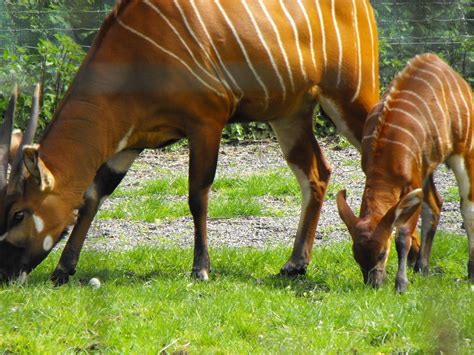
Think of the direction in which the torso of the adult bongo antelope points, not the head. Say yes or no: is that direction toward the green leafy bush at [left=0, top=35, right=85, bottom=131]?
no

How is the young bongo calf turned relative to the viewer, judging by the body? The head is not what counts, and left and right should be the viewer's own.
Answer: facing the viewer and to the left of the viewer

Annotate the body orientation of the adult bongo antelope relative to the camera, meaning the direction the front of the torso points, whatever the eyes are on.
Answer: to the viewer's left

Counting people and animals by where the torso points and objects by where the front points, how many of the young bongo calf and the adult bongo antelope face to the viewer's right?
0

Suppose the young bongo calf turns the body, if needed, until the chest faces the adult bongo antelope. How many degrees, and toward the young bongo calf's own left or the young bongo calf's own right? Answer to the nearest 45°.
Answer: approximately 45° to the young bongo calf's own right

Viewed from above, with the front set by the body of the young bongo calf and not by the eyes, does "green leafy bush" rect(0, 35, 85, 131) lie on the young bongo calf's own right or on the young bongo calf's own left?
on the young bongo calf's own right

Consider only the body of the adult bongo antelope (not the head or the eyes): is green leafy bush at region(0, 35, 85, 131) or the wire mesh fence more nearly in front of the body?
the green leafy bush

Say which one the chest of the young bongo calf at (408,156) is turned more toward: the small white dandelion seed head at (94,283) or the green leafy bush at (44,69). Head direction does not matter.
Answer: the small white dandelion seed head
